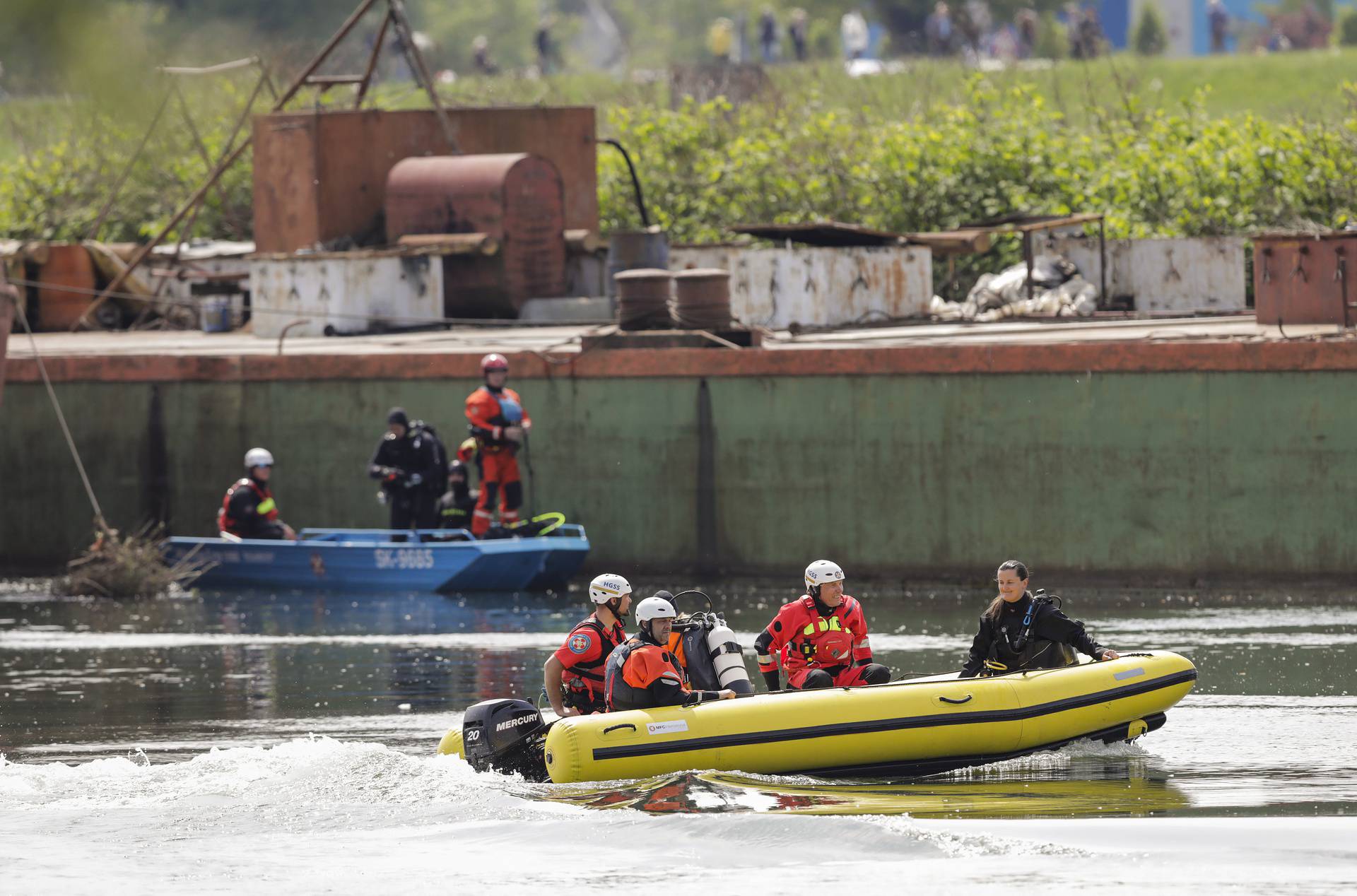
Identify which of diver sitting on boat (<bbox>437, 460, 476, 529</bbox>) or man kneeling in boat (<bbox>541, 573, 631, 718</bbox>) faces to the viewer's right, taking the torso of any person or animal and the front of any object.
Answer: the man kneeling in boat

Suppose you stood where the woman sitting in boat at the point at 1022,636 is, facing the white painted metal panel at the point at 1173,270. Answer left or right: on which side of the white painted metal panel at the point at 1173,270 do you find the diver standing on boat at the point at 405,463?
left

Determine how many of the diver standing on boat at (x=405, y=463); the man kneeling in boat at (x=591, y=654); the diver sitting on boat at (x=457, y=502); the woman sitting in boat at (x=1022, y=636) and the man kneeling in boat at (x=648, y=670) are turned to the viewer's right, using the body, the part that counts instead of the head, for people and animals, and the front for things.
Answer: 2

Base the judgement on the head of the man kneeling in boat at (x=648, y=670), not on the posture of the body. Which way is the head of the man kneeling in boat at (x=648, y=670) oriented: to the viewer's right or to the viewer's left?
to the viewer's right

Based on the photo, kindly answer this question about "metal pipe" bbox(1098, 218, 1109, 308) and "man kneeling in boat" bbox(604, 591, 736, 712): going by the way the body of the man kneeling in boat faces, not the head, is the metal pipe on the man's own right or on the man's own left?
on the man's own left

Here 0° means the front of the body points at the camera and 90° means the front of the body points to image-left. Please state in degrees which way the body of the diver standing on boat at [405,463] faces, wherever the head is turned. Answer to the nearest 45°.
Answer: approximately 45°

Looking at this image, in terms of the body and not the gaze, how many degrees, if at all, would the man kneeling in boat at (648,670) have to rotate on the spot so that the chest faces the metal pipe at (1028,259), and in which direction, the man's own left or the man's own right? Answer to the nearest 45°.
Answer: approximately 90° to the man's own left

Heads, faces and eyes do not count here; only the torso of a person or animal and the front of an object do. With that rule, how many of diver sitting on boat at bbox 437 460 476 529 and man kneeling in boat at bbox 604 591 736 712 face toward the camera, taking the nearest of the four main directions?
1

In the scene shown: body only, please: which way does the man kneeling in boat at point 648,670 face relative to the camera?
to the viewer's right

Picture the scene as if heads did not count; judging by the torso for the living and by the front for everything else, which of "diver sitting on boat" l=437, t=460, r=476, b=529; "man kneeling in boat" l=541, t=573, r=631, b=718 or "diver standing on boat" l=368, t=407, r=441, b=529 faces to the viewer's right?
the man kneeling in boat

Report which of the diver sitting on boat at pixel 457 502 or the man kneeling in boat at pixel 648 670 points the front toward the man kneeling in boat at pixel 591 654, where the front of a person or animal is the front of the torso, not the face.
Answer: the diver sitting on boat

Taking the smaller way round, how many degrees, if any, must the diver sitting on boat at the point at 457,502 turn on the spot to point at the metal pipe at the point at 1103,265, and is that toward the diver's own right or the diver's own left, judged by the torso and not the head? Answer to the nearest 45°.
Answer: approximately 135° to the diver's own left

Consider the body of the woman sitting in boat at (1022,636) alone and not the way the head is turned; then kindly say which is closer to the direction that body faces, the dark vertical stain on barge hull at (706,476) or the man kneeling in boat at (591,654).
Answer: the man kneeling in boat

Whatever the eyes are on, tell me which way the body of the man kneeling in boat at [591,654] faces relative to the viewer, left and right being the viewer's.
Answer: facing to the right of the viewer
